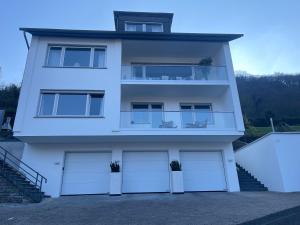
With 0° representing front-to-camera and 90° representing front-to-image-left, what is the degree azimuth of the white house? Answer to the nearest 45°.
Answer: approximately 0°

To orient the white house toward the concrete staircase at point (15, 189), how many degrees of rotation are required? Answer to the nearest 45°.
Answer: approximately 90° to its right

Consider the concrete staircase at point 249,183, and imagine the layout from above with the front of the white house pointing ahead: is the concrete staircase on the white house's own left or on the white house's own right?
on the white house's own left

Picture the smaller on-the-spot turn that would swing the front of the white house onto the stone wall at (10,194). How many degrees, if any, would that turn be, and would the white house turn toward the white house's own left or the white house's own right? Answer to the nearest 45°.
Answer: approximately 90° to the white house's own right
